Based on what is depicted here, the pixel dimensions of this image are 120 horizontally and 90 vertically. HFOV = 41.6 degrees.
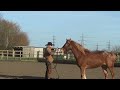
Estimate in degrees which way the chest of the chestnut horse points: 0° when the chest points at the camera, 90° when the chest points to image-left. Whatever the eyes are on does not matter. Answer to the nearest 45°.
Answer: approximately 90°
